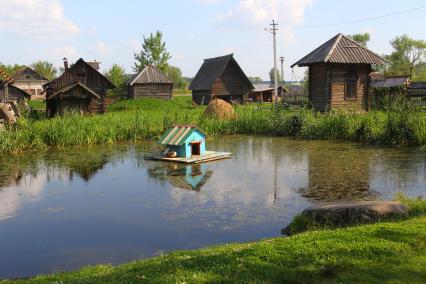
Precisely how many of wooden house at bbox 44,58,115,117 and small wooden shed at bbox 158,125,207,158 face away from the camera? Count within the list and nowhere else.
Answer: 0

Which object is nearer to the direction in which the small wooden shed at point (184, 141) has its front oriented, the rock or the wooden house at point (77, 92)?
the rock

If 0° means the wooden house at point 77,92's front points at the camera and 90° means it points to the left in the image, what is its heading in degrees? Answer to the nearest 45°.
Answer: approximately 0°

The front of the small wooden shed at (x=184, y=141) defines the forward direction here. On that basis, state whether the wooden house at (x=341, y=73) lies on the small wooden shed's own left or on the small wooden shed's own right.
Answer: on the small wooden shed's own left

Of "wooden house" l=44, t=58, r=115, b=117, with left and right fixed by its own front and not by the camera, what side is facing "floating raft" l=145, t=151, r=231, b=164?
front

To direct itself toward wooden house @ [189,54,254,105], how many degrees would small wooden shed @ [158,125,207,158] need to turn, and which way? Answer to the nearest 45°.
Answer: approximately 135° to its left

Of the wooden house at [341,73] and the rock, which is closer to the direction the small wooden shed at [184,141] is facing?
the rock

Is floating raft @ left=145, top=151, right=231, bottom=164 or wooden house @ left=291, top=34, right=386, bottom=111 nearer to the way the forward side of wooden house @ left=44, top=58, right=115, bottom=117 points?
the floating raft

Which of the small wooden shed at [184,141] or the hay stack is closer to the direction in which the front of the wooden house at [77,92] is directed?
the small wooden shed

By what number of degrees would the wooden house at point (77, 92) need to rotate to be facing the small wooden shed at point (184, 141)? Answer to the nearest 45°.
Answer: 0° — it already faces it

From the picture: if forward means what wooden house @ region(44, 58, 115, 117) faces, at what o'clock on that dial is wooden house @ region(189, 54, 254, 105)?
wooden house @ region(189, 54, 254, 105) is roughly at 8 o'clock from wooden house @ region(44, 58, 115, 117).

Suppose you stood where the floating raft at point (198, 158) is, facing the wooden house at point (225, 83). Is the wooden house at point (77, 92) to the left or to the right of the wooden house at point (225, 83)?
left

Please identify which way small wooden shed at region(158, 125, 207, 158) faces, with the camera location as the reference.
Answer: facing the viewer and to the right of the viewer

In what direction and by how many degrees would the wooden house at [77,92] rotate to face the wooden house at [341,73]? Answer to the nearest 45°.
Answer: approximately 45° to its left
